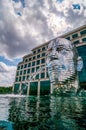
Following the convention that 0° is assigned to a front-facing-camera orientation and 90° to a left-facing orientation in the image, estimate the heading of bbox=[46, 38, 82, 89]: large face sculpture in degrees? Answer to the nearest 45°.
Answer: approximately 45°
